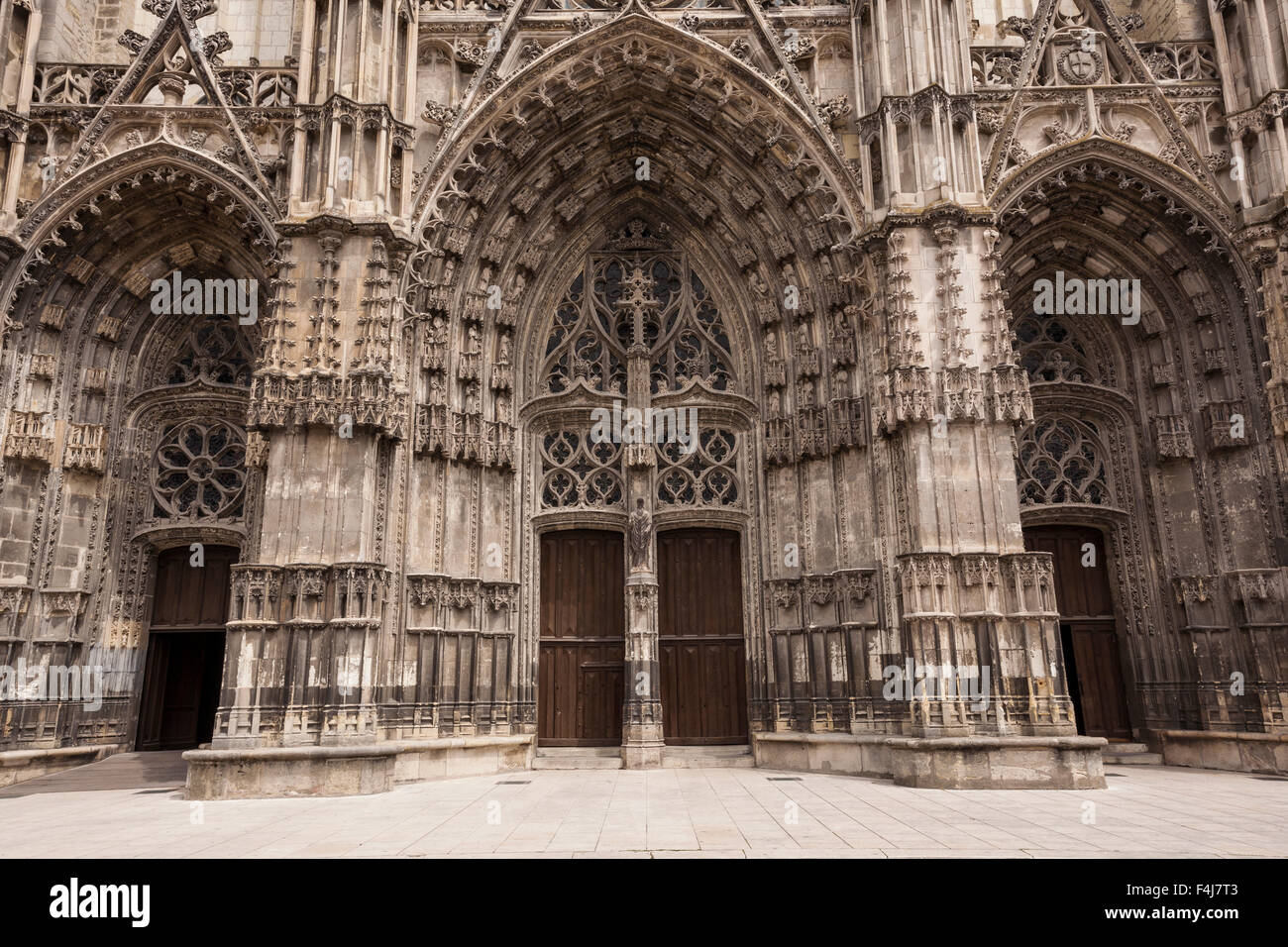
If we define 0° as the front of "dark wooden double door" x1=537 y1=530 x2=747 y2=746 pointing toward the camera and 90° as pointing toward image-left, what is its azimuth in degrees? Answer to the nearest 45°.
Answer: approximately 0°
